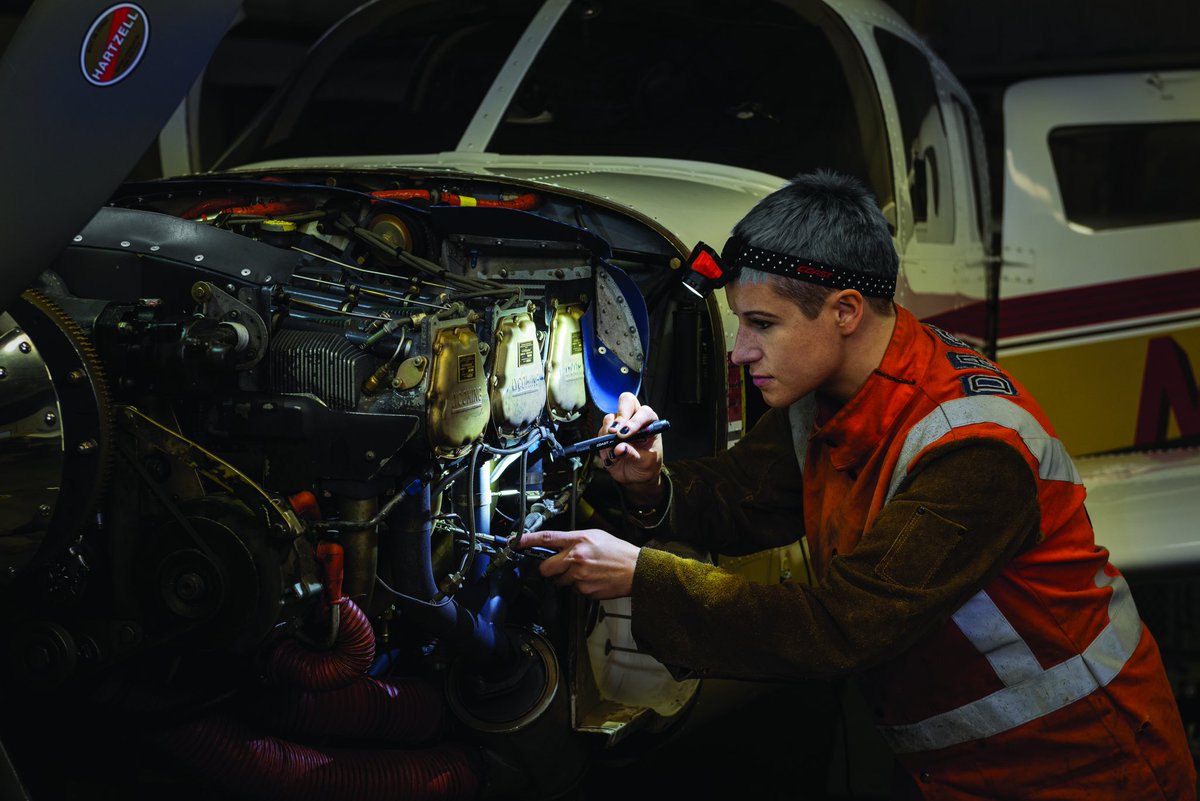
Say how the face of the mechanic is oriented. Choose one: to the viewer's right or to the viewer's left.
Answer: to the viewer's left

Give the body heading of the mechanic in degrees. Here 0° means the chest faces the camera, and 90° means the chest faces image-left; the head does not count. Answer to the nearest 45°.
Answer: approximately 90°
